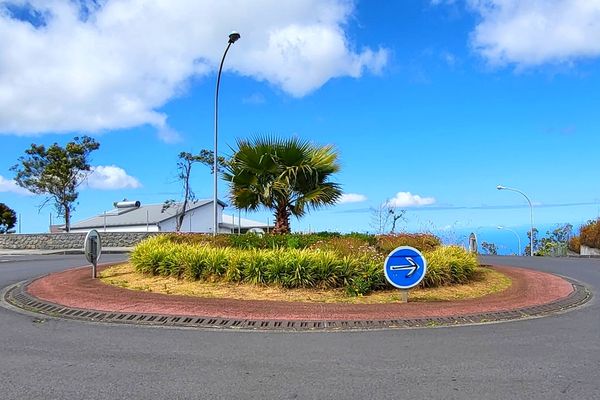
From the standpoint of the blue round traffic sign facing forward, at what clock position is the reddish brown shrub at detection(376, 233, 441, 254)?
The reddish brown shrub is roughly at 6 o'clock from the blue round traffic sign.

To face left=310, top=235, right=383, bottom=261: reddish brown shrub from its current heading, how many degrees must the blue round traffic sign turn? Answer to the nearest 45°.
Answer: approximately 135° to its right

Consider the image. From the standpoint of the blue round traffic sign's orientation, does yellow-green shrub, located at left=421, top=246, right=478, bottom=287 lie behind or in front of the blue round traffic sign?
behind

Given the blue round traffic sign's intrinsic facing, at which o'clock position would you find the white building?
The white building is roughly at 5 o'clock from the blue round traffic sign.

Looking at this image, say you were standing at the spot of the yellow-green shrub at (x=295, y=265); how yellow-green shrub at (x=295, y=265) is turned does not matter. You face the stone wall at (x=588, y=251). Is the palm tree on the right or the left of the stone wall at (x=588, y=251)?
left

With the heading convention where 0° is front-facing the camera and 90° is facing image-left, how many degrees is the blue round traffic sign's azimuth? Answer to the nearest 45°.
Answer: approximately 0°

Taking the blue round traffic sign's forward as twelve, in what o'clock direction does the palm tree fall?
The palm tree is roughly at 5 o'clock from the blue round traffic sign.
